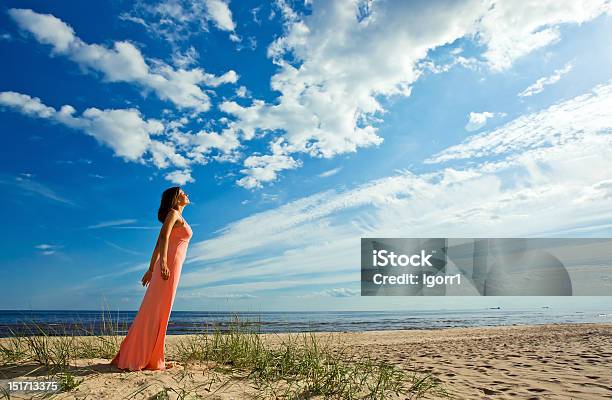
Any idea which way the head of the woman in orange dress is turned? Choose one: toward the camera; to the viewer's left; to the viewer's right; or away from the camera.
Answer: to the viewer's right

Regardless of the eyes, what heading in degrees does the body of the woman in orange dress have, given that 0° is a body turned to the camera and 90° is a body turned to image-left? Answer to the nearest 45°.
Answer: approximately 270°
